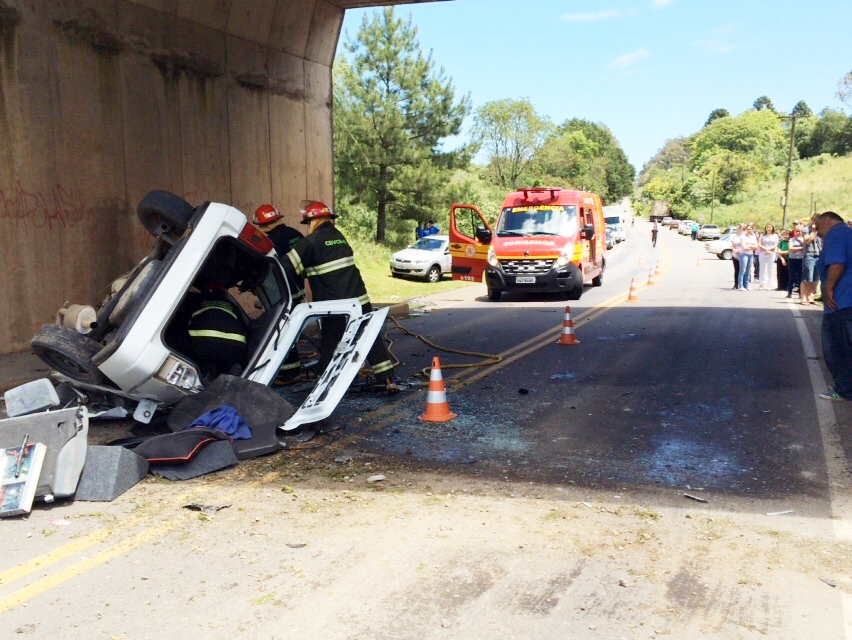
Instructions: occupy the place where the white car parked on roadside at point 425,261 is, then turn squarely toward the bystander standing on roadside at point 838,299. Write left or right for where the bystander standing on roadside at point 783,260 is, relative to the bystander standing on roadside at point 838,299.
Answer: left

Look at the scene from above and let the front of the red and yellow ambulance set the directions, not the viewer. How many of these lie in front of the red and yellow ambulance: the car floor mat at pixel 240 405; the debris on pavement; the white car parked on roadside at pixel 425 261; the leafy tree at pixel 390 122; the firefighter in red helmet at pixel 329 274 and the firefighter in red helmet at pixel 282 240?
4

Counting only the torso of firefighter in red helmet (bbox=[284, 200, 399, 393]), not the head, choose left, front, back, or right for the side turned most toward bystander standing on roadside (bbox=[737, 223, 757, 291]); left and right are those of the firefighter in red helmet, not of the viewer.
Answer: right

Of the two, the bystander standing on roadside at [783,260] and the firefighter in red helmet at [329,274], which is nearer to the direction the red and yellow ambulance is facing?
the firefighter in red helmet

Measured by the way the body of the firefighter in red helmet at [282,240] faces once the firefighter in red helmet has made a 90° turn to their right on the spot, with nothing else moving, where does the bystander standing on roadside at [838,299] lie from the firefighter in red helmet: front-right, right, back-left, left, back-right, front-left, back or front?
right

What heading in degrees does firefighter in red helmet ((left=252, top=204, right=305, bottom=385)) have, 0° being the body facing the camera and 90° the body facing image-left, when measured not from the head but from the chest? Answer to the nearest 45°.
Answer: approximately 90°

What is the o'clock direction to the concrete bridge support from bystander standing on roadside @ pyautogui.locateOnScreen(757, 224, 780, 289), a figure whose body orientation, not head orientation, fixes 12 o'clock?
The concrete bridge support is roughly at 1 o'clock from the bystander standing on roadside.

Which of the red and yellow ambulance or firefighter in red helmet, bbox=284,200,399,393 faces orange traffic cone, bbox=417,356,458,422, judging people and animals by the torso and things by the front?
the red and yellow ambulance

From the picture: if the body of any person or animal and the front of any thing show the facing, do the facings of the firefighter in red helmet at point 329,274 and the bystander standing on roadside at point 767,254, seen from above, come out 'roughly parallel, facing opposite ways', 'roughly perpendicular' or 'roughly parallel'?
roughly perpendicular

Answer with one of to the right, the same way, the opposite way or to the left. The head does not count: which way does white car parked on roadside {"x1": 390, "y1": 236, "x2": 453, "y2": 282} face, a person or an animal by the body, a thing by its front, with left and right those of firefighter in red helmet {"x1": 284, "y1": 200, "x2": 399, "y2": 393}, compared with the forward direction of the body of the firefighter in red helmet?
to the left

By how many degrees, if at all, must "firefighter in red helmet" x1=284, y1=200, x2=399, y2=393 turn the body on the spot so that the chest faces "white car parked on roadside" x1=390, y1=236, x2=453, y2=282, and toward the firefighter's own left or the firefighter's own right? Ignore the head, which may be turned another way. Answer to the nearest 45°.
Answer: approximately 45° to the firefighter's own right

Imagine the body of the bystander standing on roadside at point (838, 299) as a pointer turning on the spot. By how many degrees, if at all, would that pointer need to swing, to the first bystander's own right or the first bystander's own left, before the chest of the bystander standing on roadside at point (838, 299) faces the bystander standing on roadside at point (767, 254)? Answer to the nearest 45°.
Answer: approximately 90° to the first bystander's own right
